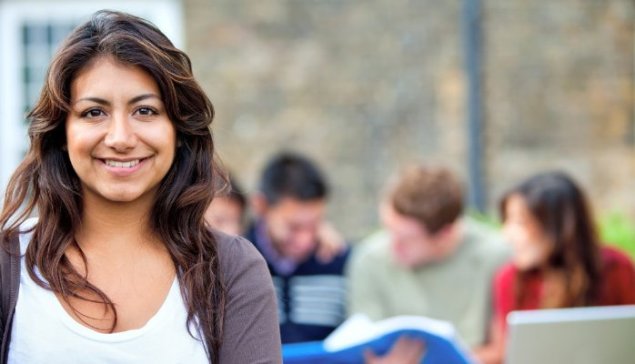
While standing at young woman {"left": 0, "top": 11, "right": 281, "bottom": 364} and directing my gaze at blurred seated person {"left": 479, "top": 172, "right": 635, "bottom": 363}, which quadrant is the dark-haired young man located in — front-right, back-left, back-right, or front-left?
front-left

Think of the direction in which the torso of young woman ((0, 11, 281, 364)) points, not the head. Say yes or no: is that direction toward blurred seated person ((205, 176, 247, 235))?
no

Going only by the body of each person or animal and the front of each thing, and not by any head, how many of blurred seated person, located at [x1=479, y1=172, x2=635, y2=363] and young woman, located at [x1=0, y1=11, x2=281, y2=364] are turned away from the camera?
0

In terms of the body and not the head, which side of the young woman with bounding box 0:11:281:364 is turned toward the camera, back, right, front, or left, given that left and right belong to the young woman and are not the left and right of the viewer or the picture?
front

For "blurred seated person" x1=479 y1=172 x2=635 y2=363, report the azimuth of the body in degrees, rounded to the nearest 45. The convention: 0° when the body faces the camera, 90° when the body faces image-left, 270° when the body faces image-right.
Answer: approximately 45°

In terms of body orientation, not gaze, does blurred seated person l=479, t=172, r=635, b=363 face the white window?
no

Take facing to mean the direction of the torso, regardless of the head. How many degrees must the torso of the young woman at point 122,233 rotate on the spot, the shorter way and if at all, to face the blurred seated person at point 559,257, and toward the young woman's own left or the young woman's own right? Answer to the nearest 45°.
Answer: approximately 135° to the young woman's own left

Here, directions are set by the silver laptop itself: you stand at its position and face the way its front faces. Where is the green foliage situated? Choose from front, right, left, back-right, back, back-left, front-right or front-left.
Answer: front

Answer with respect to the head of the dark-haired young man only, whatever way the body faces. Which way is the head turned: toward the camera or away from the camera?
toward the camera

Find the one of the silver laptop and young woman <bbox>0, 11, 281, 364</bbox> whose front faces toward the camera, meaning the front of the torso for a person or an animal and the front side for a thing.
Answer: the young woman

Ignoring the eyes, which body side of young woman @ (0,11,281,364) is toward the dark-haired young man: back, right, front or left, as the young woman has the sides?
back

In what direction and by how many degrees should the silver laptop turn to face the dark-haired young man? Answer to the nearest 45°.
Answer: approximately 45° to its left

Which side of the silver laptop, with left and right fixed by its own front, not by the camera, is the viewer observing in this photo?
back

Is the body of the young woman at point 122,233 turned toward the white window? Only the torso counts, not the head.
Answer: no

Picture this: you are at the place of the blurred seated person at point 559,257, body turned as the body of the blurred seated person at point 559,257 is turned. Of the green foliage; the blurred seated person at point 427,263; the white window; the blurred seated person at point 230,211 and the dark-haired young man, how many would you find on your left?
0

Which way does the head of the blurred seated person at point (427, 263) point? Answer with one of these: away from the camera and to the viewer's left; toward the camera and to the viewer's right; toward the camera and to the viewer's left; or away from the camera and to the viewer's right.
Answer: toward the camera and to the viewer's left

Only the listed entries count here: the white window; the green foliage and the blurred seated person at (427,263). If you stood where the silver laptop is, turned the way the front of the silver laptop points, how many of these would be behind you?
0

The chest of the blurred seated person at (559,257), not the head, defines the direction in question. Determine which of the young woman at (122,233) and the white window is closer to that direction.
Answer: the young woman
